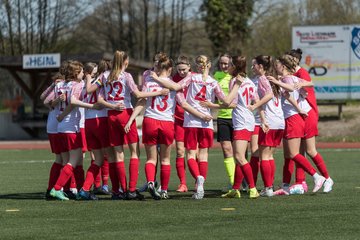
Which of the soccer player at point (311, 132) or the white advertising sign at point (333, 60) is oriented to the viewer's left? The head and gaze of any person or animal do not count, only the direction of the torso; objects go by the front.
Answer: the soccer player

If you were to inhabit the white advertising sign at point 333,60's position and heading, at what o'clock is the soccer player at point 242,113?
The soccer player is roughly at 12 o'clock from the white advertising sign.

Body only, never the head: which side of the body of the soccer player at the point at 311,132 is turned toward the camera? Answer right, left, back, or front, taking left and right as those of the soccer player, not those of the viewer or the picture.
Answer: left

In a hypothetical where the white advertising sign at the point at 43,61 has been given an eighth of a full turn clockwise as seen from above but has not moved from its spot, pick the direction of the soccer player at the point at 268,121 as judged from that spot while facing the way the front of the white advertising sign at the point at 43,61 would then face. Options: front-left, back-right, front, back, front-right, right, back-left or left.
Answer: front-left

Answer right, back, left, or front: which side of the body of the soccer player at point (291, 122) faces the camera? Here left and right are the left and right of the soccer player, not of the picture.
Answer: left

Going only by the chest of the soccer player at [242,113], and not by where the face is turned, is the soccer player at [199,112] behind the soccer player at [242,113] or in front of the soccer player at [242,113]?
in front

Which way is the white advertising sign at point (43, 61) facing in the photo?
toward the camera

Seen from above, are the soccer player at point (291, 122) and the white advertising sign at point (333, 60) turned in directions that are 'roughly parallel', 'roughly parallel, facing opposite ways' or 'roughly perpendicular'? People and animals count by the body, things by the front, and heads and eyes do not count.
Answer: roughly perpendicular

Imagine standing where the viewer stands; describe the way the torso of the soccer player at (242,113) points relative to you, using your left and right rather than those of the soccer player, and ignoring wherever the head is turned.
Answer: facing away from the viewer and to the left of the viewer

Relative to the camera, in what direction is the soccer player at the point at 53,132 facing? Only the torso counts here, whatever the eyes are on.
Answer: to the viewer's right

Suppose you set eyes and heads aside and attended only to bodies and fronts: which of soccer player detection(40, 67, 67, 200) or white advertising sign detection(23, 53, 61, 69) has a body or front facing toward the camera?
the white advertising sign

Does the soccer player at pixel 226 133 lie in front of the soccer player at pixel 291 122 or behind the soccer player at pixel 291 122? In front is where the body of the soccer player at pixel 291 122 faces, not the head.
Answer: in front

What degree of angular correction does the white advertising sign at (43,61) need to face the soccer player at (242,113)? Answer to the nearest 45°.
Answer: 0° — it already faces them

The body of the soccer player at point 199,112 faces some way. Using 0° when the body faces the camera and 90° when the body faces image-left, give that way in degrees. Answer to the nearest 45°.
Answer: approximately 180°

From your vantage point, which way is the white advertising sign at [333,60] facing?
toward the camera

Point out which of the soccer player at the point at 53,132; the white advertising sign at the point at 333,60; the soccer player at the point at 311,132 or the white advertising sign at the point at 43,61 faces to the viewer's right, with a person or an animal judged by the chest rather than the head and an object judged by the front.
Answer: the soccer player at the point at 53,132

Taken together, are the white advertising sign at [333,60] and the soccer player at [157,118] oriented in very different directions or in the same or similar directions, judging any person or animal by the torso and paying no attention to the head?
very different directions

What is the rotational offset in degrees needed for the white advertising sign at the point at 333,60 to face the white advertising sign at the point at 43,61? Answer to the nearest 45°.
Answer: approximately 90° to its right

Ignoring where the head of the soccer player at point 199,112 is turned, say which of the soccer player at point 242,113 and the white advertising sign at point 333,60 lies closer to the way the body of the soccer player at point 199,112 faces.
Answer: the white advertising sign

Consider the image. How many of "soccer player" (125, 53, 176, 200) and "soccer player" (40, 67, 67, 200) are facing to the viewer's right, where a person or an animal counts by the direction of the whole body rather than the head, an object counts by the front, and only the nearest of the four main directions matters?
1
